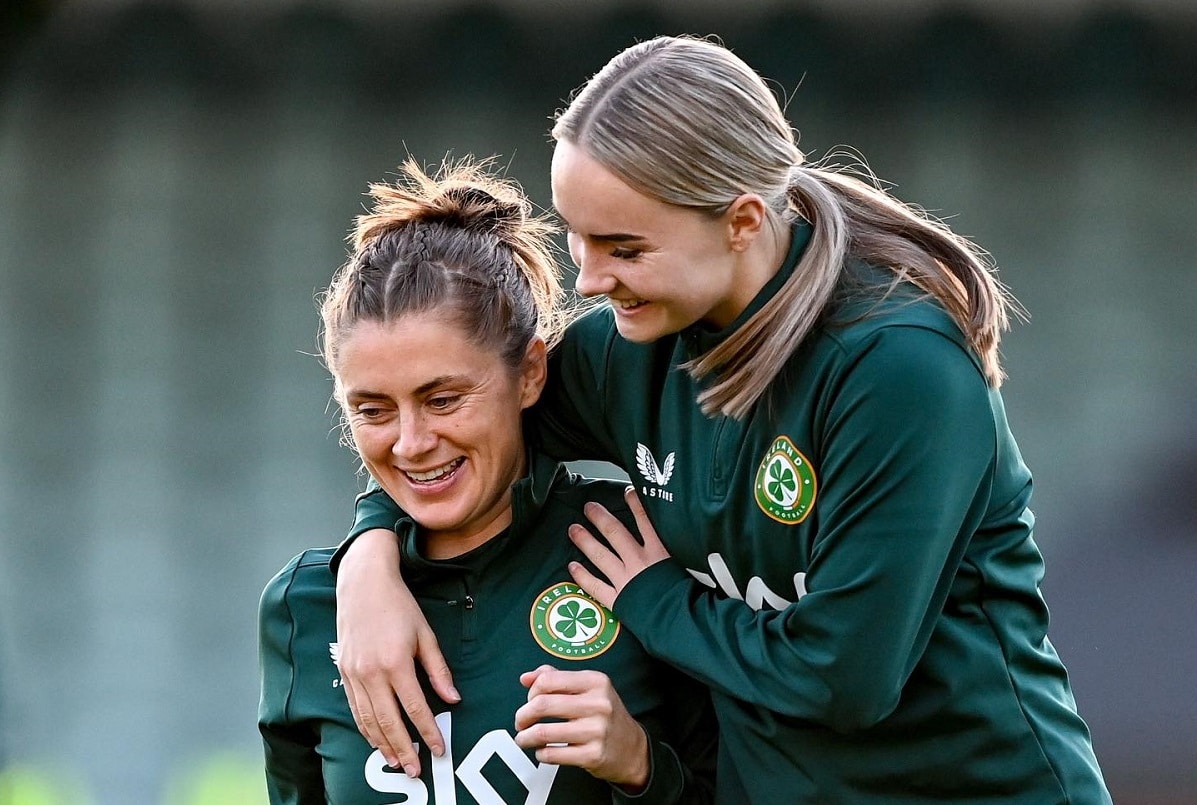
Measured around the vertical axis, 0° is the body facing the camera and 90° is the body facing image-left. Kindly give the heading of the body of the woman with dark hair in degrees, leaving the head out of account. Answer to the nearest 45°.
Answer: approximately 0°

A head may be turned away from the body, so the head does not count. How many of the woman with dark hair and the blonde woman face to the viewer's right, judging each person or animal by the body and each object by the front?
0
